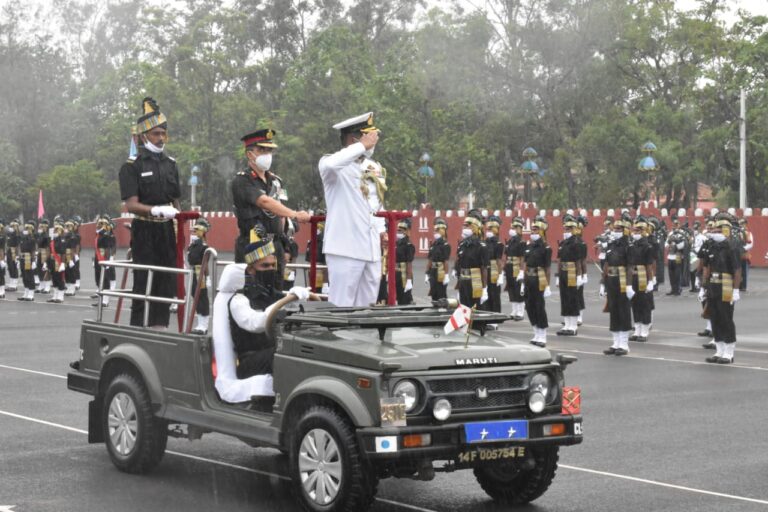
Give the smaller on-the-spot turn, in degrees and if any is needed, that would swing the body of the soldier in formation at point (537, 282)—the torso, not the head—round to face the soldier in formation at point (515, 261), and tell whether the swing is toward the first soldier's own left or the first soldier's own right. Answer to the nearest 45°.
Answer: approximately 135° to the first soldier's own right

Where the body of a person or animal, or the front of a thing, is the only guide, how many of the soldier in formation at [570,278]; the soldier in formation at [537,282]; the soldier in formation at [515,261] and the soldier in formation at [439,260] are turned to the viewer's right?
0

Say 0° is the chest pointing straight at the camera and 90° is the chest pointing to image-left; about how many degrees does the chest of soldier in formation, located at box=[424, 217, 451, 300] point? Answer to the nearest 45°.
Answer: approximately 45°

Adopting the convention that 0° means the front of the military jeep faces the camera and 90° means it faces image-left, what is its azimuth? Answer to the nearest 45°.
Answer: approximately 315°

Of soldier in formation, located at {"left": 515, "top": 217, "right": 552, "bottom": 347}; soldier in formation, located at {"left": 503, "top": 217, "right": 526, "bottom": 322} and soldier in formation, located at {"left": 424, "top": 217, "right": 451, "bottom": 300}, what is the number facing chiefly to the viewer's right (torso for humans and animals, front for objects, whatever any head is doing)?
0

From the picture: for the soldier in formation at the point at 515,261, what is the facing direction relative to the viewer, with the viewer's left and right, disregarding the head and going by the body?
facing the viewer and to the left of the viewer

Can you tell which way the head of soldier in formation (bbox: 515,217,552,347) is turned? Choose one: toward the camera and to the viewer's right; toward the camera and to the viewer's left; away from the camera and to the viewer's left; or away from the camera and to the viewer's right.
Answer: toward the camera and to the viewer's left

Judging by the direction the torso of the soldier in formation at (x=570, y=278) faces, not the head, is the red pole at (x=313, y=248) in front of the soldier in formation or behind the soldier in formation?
in front

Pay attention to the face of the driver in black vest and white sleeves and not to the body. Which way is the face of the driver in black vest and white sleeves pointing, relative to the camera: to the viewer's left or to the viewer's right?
to the viewer's right

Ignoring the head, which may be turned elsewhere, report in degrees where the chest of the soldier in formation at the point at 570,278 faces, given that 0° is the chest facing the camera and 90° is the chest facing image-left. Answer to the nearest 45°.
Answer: approximately 45°

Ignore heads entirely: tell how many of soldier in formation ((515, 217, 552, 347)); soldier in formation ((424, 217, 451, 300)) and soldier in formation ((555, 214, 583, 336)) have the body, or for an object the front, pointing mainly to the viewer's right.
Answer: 0
